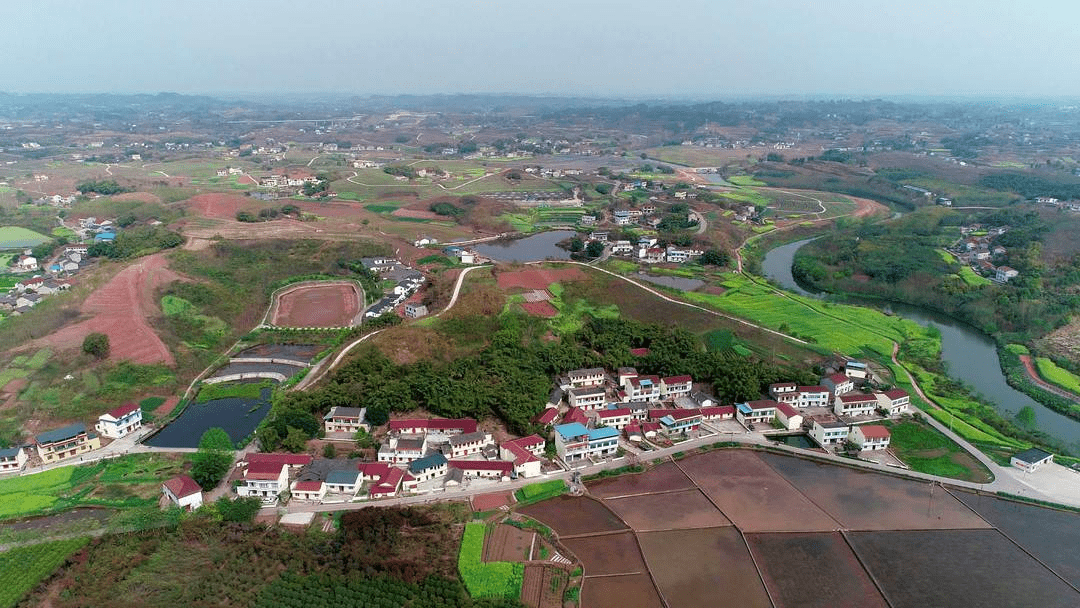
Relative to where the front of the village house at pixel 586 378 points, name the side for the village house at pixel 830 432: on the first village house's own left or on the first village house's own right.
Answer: on the first village house's own left

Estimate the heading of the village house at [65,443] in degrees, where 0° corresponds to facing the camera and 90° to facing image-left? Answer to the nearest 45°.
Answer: approximately 315°

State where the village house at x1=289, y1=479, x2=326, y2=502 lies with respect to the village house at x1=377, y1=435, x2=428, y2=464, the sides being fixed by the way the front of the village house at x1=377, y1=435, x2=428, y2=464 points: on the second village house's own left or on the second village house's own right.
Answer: on the second village house's own right

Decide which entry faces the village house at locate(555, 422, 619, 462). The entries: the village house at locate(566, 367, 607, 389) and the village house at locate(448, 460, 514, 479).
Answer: the village house at locate(566, 367, 607, 389)

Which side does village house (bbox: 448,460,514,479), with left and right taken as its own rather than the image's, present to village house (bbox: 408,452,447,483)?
right

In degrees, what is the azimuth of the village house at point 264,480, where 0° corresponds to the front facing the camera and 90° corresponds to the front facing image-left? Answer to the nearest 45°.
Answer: approximately 0°

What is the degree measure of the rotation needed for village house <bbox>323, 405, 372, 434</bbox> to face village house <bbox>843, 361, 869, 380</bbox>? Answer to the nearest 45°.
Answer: approximately 90° to its left

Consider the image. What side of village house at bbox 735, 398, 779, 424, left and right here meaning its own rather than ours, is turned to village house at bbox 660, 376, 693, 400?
right
